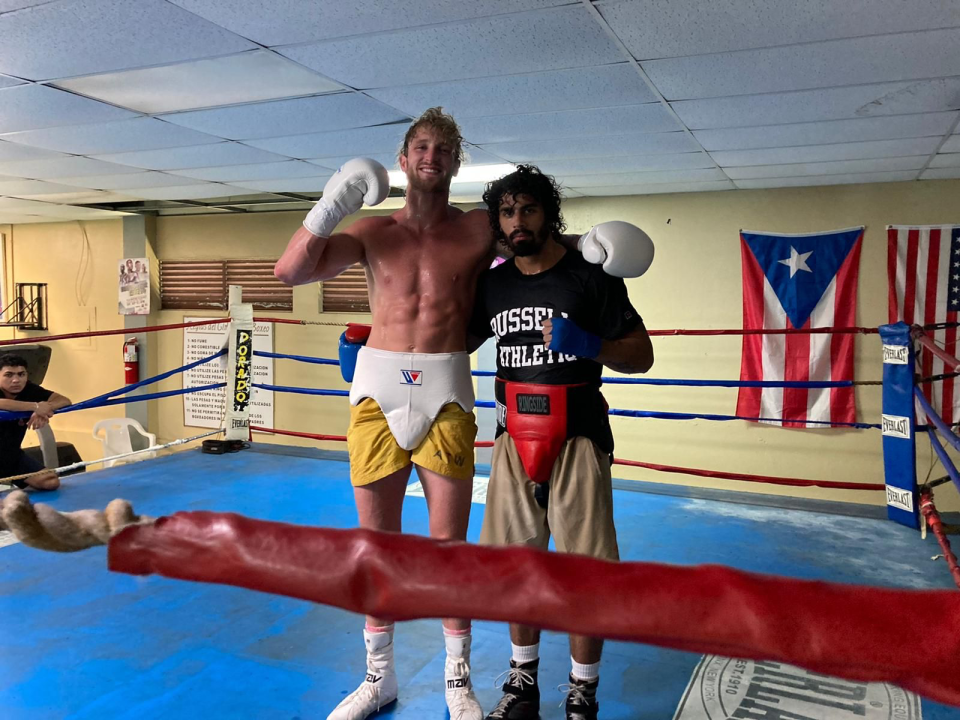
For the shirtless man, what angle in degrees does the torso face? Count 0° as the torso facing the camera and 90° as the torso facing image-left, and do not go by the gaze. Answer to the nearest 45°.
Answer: approximately 0°

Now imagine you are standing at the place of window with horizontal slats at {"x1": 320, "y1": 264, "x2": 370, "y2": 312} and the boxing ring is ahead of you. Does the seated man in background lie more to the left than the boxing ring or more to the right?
right

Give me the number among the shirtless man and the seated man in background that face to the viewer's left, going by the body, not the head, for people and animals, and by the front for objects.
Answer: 0

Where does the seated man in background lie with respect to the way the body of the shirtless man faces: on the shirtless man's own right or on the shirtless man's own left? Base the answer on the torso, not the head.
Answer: on the shirtless man's own right

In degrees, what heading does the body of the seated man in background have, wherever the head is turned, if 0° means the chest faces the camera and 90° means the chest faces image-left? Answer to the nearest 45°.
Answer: approximately 315°

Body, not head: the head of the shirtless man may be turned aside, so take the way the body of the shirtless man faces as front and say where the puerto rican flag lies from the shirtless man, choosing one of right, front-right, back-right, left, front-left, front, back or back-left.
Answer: back-left

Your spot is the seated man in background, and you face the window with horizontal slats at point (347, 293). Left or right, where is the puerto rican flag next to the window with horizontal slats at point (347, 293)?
right

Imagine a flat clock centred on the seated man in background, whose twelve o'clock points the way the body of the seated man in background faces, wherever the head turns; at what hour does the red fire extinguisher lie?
The red fire extinguisher is roughly at 8 o'clock from the seated man in background.
